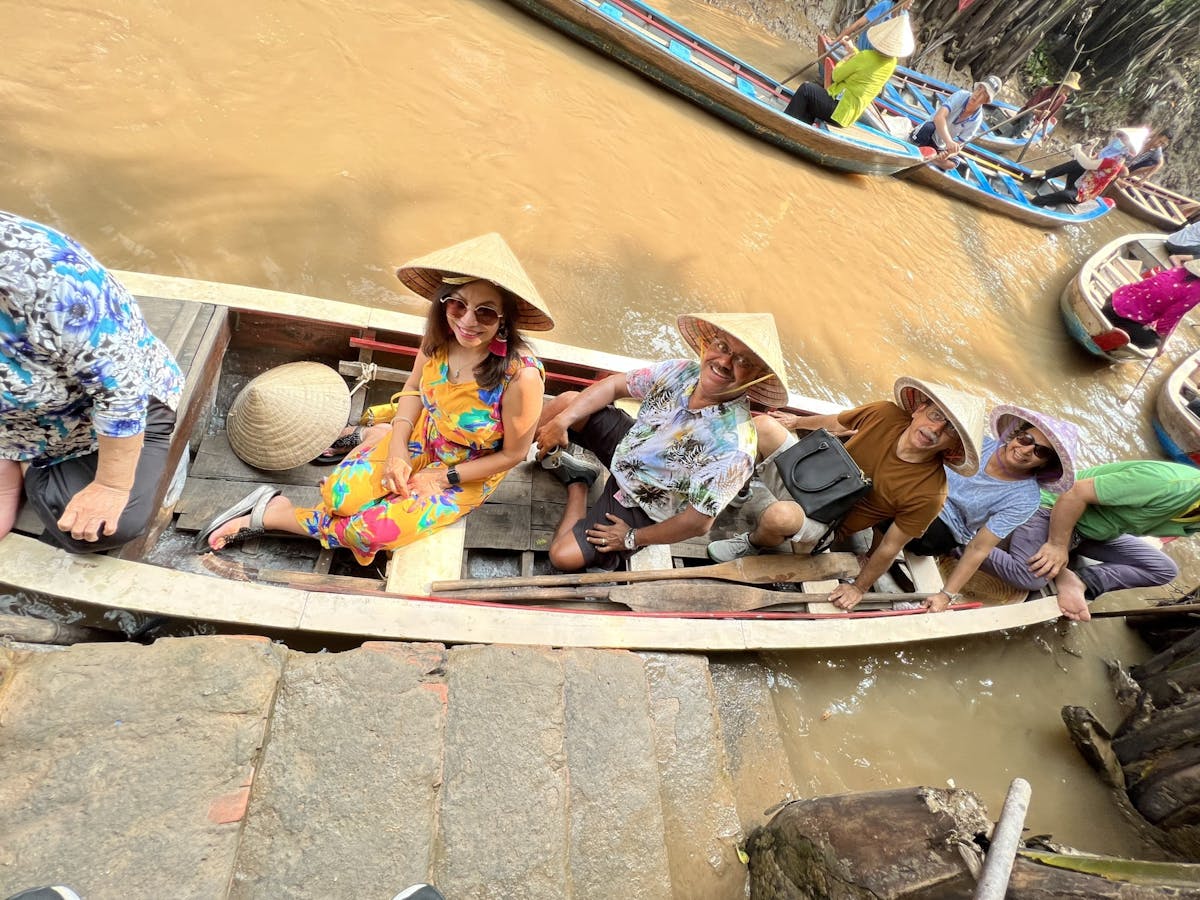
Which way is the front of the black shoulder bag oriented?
toward the camera

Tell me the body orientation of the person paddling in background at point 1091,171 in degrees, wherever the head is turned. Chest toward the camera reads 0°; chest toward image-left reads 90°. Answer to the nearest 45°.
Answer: approximately 90°

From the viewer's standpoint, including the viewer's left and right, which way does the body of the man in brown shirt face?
facing the viewer and to the left of the viewer

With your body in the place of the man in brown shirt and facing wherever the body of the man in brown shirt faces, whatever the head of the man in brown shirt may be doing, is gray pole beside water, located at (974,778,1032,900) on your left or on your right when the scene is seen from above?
on your left

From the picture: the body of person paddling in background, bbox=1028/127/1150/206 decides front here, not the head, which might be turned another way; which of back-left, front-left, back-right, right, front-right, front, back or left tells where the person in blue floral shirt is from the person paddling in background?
left
